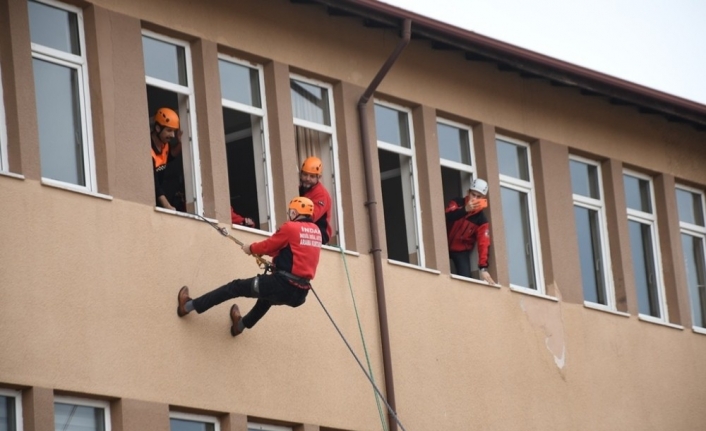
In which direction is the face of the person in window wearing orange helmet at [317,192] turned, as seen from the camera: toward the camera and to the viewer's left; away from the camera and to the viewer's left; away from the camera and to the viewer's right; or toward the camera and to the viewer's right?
toward the camera and to the viewer's left

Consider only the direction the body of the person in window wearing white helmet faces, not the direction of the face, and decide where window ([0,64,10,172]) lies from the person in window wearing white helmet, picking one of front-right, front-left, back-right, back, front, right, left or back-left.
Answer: front-right

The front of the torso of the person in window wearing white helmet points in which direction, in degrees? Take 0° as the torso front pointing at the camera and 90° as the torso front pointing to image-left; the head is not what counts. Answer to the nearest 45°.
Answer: approximately 0°

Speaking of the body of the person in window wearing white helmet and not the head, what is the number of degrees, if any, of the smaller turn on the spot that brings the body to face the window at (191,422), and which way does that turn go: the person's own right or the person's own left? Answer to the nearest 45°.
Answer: approximately 45° to the person's own right

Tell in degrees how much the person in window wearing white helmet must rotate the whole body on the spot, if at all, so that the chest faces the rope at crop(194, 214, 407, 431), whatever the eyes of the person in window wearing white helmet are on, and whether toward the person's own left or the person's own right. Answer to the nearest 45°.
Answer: approximately 45° to the person's own right

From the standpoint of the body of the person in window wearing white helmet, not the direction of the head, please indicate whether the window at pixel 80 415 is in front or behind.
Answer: in front

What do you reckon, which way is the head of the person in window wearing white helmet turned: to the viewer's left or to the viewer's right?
to the viewer's left

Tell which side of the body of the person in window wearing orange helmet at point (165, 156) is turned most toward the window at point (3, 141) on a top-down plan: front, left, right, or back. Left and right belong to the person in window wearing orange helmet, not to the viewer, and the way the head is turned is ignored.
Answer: right

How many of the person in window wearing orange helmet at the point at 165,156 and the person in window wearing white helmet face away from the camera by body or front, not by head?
0

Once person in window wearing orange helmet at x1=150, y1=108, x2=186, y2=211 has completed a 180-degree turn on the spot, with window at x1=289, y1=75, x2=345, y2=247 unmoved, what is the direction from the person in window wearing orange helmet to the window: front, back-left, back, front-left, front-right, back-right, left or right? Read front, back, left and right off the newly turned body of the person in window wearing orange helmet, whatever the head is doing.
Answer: right
